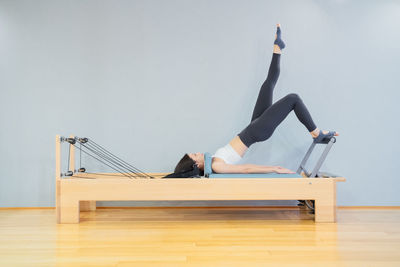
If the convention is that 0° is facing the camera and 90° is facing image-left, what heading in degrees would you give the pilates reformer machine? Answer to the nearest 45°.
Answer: approximately 270°
